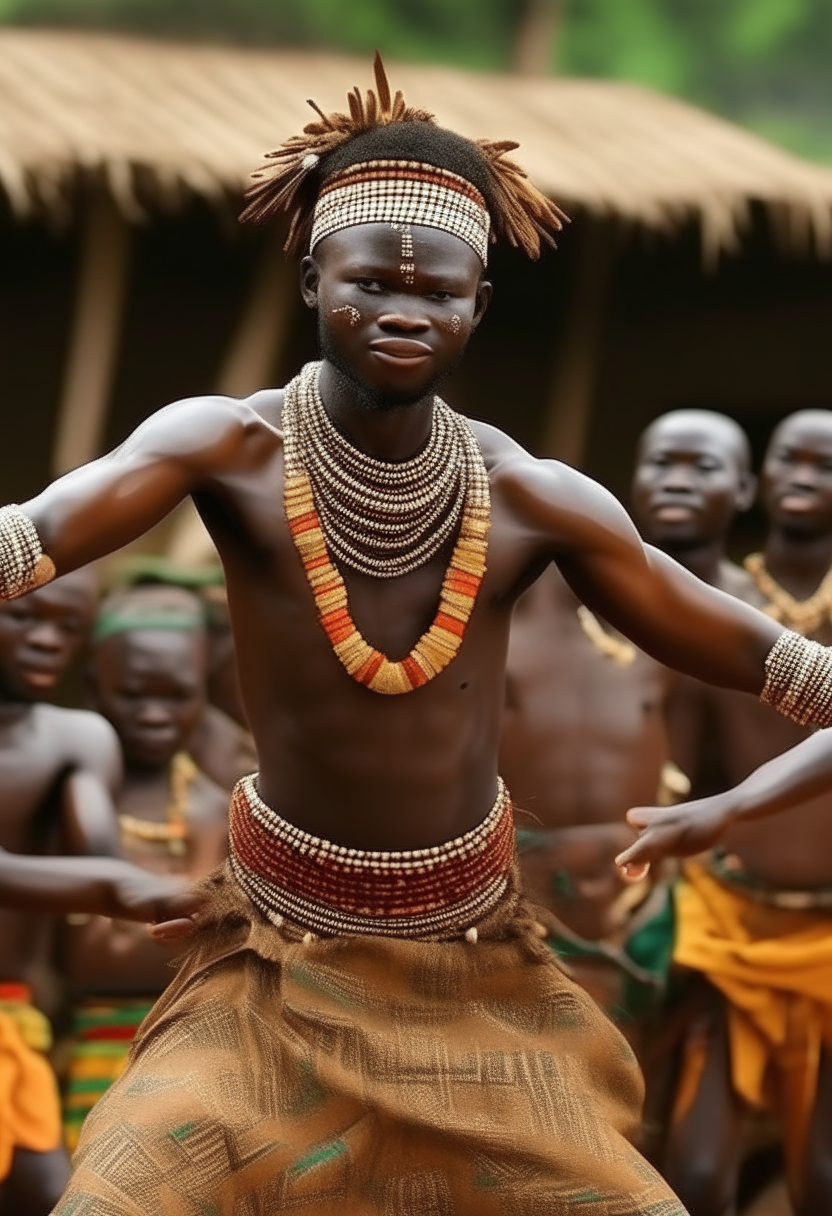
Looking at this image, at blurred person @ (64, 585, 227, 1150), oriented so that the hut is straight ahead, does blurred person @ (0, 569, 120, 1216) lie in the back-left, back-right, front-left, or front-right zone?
back-left

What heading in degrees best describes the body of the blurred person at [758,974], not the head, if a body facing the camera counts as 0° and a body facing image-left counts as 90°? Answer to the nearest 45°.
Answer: approximately 0°

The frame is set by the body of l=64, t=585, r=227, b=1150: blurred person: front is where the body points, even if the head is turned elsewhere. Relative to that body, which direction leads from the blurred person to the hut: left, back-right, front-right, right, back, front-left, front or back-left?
back

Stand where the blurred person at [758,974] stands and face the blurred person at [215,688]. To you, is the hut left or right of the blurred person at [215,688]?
right
